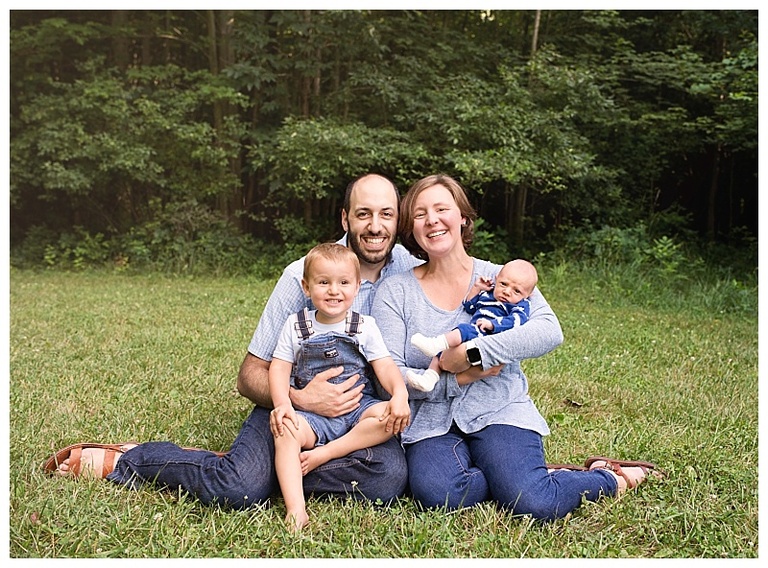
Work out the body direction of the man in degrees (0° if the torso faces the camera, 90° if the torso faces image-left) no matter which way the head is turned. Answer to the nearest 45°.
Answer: approximately 315°

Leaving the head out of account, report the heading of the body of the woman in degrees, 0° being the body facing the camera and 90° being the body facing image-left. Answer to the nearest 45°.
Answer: approximately 0°

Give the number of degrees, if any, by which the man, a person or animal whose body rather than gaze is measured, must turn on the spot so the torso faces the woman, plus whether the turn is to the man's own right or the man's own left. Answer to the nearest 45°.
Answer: approximately 45° to the man's own left

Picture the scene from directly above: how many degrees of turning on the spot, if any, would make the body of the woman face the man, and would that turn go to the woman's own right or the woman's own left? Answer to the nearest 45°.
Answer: approximately 90° to the woman's own right
